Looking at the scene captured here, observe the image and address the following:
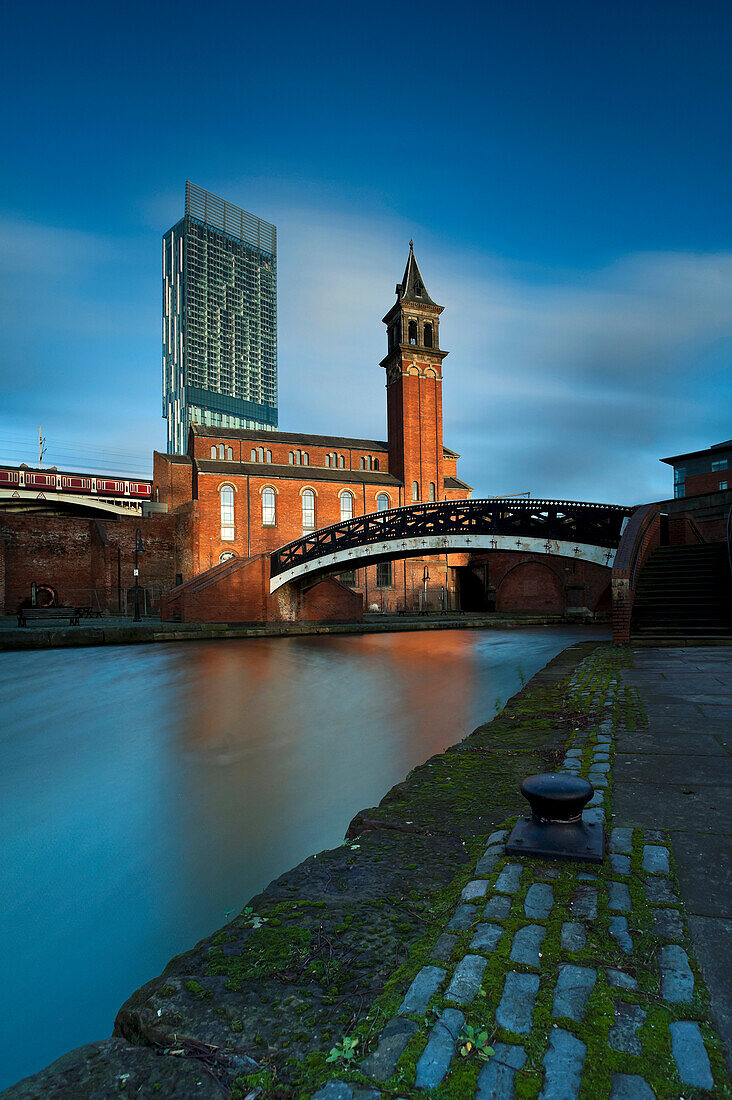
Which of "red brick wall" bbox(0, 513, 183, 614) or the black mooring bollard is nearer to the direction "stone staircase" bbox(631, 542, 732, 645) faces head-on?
the black mooring bollard

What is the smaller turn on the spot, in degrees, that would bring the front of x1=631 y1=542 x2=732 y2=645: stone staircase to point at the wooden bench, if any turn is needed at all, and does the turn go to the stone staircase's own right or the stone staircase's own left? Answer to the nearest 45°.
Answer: approximately 90° to the stone staircase's own right

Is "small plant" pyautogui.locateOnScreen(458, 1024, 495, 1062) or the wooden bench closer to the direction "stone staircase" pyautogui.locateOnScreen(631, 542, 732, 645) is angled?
the small plant

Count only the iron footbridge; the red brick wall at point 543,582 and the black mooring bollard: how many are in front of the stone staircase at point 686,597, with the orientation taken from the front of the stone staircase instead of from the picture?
1

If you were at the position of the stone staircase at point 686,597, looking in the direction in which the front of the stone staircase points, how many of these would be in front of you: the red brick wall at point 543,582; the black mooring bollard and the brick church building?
1

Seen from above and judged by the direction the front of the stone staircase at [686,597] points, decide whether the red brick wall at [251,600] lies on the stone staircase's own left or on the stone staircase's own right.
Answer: on the stone staircase's own right

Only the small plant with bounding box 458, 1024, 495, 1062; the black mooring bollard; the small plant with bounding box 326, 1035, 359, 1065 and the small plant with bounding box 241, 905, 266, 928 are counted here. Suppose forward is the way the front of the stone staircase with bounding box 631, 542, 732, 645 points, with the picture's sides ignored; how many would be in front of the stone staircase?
4

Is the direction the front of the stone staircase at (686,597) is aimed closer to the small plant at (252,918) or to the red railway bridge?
the small plant

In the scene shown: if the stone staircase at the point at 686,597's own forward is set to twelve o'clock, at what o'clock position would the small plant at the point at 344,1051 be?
The small plant is roughly at 12 o'clock from the stone staircase.

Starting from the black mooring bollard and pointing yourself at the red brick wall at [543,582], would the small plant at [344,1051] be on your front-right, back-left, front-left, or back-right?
back-left

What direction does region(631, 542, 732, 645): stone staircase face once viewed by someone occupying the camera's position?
facing the viewer
